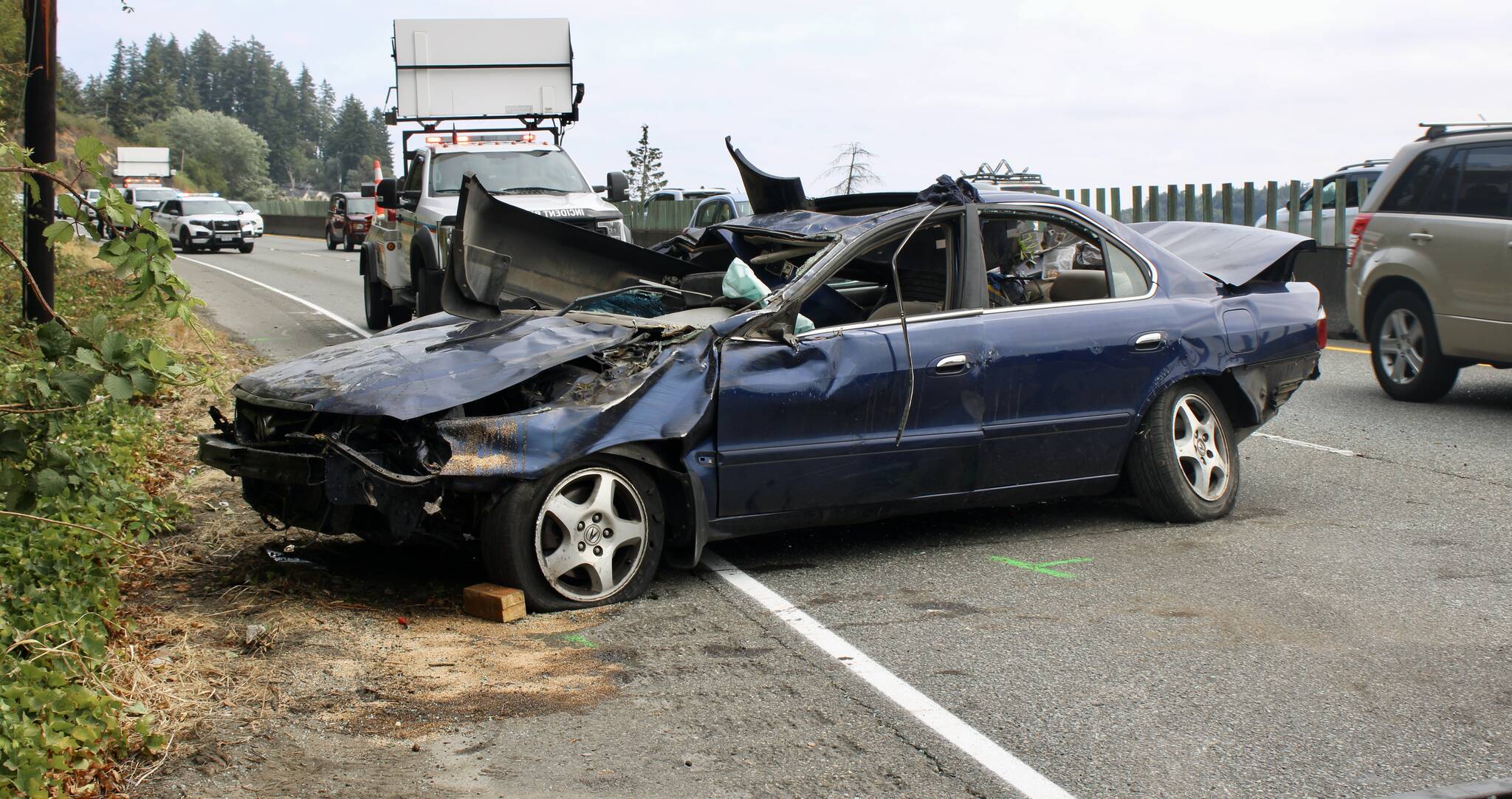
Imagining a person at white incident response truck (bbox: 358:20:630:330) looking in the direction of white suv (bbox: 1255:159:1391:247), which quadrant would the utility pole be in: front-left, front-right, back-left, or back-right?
back-right

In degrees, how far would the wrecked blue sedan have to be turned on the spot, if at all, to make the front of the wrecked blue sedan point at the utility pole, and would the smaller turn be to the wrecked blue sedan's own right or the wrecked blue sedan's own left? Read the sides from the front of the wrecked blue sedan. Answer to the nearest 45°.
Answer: approximately 90° to the wrecked blue sedan's own right

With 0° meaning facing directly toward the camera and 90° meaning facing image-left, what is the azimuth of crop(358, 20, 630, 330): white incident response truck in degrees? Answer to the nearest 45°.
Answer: approximately 315°

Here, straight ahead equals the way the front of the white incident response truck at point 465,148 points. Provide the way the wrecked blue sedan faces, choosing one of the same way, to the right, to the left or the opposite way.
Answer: to the right

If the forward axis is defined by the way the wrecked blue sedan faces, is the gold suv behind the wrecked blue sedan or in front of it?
behind

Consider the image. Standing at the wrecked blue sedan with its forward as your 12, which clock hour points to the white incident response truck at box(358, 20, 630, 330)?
The white incident response truck is roughly at 4 o'clock from the wrecked blue sedan.
